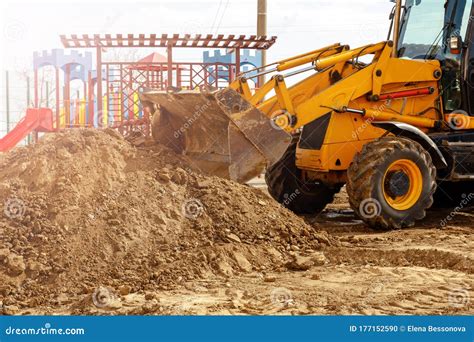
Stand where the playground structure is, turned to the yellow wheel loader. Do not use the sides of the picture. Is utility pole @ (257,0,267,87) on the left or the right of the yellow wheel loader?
left

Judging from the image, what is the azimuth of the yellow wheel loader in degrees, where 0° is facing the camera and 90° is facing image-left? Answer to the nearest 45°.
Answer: approximately 45°

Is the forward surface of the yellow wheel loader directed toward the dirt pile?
yes

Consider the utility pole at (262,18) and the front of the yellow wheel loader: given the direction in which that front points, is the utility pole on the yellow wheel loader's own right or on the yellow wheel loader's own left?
on the yellow wheel loader's own right

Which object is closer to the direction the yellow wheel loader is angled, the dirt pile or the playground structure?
the dirt pile

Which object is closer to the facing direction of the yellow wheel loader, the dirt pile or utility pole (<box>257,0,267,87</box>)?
the dirt pile

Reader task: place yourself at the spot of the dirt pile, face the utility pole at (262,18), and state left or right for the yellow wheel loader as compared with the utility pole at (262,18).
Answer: right

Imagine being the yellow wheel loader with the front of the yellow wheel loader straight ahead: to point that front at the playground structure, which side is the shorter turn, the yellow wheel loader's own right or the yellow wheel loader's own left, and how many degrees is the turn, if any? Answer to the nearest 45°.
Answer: approximately 90° to the yellow wheel loader's own right
